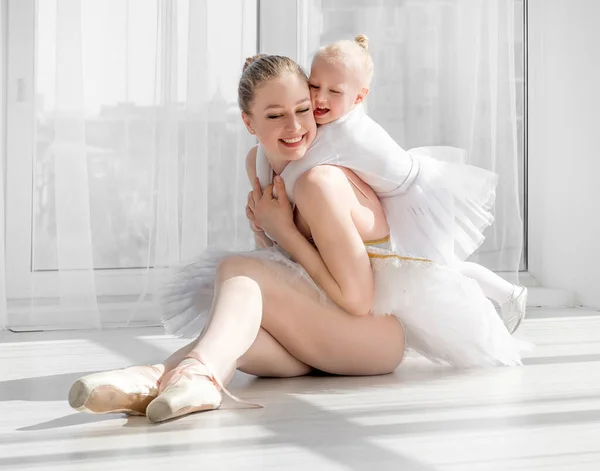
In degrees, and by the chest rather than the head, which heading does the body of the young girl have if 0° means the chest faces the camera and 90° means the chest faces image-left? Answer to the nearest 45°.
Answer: approximately 90°
